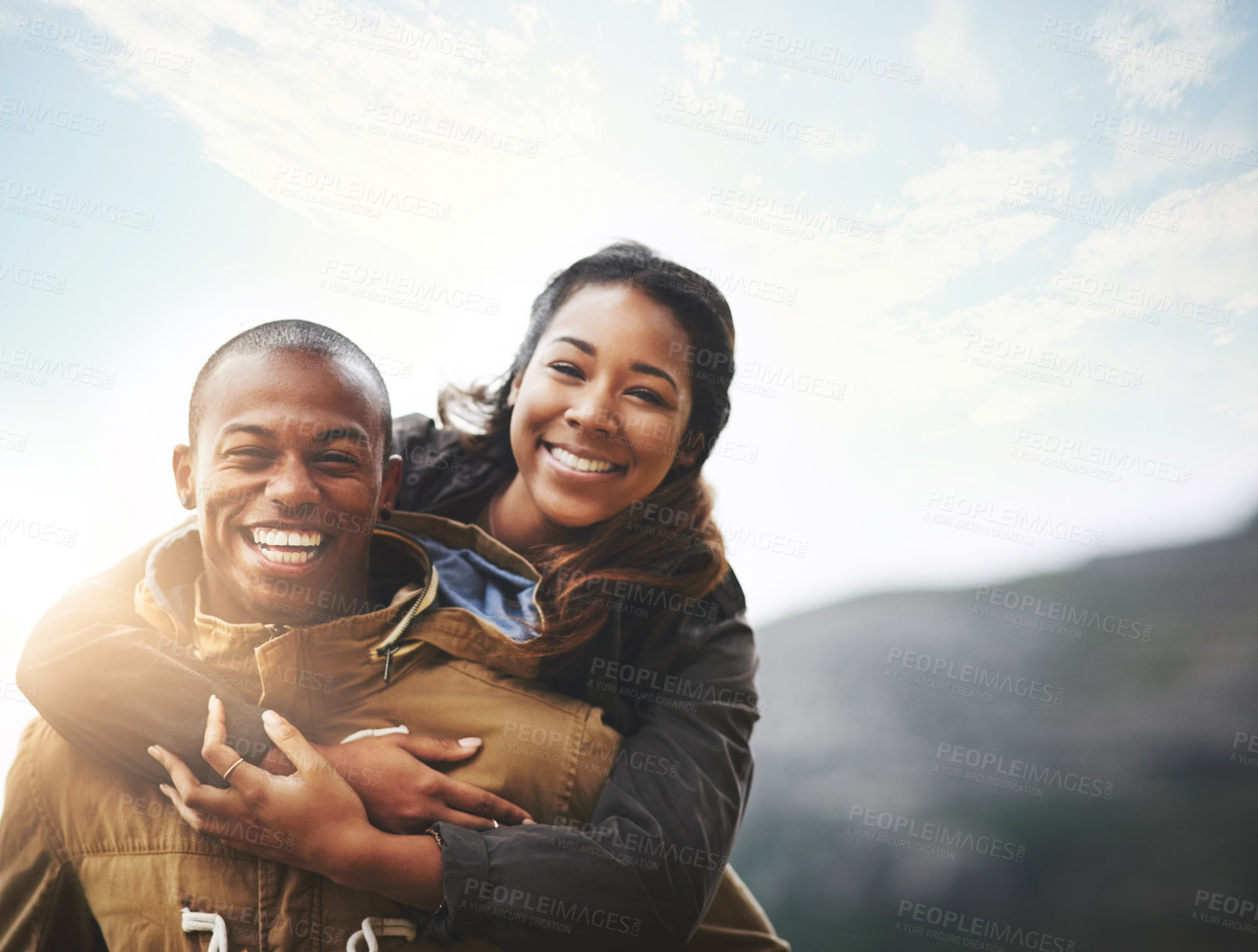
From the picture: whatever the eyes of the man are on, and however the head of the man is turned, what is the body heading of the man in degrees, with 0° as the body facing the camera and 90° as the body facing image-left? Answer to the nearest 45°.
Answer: approximately 0°
